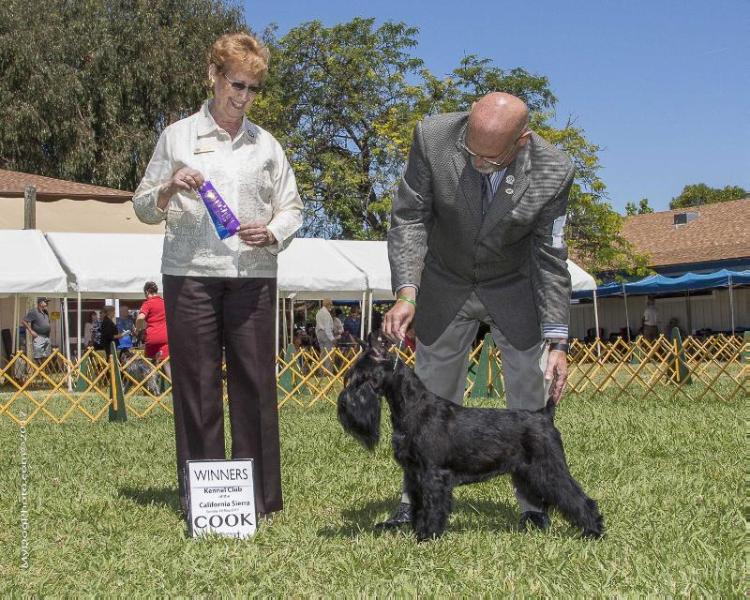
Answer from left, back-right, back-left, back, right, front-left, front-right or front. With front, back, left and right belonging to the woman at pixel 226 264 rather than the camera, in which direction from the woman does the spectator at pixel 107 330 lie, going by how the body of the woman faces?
back

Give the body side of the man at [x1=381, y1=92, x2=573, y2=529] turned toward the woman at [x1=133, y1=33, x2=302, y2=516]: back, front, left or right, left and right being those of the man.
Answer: right

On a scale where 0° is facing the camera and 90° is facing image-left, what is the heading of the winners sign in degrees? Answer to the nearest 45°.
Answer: approximately 0°

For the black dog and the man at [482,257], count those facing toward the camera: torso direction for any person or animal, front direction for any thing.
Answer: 1

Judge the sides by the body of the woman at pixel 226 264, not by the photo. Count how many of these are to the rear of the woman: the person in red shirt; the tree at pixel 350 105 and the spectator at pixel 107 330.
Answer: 3

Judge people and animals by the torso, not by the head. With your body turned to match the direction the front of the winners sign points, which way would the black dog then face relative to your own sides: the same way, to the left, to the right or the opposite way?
to the right

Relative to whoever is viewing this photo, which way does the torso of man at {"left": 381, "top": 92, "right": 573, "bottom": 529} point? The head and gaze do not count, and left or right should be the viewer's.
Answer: facing the viewer

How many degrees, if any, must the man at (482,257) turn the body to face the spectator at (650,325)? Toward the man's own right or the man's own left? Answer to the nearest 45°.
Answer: approximately 180°

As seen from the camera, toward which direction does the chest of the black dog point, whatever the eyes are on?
to the viewer's left

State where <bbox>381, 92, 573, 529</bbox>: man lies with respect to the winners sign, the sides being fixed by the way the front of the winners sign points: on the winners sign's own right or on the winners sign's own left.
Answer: on the winners sign's own left

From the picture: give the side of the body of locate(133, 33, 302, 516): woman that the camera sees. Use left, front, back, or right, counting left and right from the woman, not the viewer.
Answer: front

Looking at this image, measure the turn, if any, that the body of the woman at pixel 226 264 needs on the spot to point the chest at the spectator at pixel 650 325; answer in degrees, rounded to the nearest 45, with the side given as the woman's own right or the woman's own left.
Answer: approximately 135° to the woman's own left

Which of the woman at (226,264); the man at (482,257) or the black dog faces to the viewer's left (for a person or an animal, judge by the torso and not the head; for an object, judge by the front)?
the black dog

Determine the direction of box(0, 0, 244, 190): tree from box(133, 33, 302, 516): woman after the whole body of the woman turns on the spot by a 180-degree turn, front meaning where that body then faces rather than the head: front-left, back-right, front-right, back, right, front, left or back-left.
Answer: front

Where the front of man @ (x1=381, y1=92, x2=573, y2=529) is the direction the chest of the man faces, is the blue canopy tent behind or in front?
behind

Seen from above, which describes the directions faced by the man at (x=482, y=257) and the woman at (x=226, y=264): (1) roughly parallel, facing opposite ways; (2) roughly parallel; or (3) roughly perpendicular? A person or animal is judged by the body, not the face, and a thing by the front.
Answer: roughly parallel

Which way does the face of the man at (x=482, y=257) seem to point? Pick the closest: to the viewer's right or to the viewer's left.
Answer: to the viewer's left
